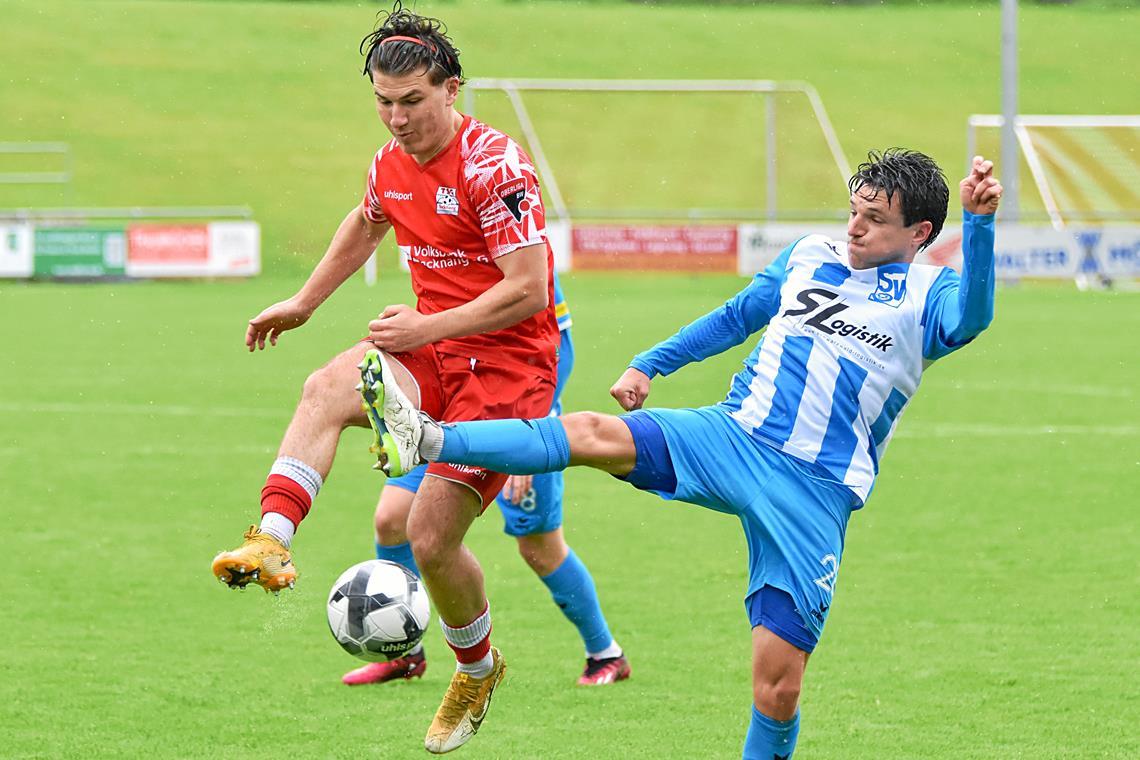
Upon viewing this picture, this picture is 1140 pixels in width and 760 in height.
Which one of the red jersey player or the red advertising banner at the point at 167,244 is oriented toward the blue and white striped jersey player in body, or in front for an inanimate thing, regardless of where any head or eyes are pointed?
the red advertising banner

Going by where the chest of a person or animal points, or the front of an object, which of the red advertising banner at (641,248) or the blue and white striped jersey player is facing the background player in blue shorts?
the red advertising banner

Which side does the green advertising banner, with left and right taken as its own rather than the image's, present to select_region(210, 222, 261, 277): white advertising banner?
left

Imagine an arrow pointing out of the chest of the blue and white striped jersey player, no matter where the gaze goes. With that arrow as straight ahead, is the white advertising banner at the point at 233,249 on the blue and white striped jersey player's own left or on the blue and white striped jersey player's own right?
on the blue and white striped jersey player's own right

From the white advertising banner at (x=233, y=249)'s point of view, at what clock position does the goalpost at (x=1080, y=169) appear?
The goalpost is roughly at 9 o'clock from the white advertising banner.

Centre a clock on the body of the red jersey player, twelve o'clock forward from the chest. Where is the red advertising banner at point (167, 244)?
The red advertising banner is roughly at 4 o'clock from the red jersey player.

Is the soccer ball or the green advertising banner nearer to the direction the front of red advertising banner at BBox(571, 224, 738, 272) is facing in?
the soccer ball

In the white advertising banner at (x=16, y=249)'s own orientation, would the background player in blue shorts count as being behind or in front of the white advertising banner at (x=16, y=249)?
in front

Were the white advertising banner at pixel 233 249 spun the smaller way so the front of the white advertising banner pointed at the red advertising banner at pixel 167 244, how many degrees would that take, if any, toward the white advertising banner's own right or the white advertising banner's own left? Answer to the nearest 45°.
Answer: approximately 45° to the white advertising banner's own right
